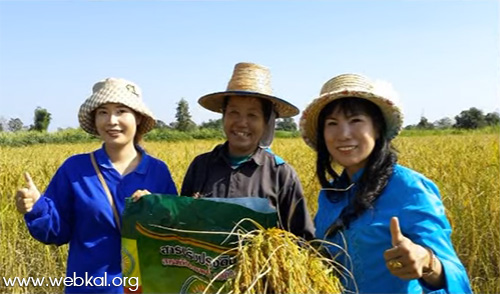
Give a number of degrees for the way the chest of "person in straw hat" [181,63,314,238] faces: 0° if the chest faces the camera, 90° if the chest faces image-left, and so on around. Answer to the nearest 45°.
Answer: approximately 0°

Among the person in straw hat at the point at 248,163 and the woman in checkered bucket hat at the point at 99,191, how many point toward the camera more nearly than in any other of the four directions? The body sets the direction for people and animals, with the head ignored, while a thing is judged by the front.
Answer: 2

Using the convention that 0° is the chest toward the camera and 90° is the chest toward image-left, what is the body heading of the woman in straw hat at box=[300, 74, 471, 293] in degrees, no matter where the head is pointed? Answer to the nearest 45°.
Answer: approximately 45°

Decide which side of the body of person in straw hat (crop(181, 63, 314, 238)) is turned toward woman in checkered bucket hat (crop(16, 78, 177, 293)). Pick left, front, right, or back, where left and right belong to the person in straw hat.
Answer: right

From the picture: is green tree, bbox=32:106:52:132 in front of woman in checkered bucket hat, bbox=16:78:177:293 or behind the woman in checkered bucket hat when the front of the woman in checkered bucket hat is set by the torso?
behind

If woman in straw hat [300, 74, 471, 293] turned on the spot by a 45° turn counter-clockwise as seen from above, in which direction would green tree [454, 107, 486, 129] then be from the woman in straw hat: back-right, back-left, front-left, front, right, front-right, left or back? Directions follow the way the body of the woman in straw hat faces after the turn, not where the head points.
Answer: back

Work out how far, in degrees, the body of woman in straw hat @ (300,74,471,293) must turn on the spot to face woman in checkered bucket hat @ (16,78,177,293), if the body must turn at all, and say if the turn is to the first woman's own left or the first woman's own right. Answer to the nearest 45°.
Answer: approximately 45° to the first woman's own right

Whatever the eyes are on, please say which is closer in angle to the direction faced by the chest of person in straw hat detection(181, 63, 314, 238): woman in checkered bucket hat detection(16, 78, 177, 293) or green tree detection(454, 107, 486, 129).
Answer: the woman in checkered bucket hat

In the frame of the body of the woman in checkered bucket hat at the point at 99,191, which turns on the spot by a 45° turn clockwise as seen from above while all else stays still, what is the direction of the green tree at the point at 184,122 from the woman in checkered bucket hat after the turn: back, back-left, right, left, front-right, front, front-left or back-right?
back-right

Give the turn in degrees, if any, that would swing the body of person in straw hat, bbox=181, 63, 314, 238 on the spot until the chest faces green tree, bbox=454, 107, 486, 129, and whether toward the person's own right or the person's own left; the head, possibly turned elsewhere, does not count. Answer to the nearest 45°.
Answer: approximately 135° to the person's own left
